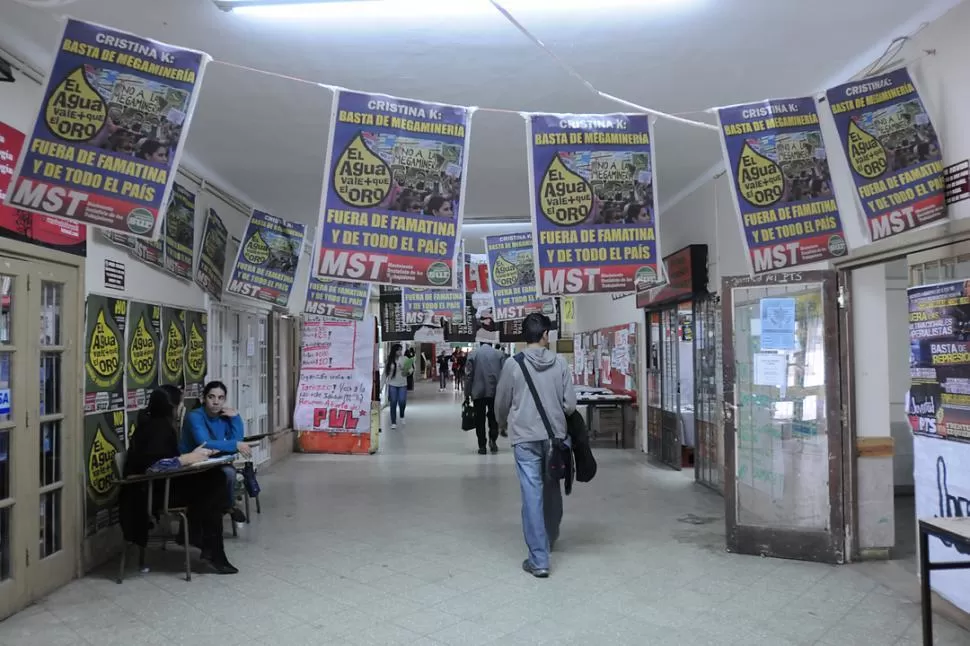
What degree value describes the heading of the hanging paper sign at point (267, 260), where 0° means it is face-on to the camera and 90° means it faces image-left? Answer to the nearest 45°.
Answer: approximately 0°

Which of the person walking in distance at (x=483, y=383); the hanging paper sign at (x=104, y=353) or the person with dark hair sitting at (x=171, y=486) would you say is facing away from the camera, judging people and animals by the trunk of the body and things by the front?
the person walking in distance

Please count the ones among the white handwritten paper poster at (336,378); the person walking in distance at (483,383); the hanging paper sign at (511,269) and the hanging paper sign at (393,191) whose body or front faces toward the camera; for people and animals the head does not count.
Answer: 3

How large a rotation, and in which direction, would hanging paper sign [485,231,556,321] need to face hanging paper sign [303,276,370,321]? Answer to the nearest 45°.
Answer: approximately 90° to its right

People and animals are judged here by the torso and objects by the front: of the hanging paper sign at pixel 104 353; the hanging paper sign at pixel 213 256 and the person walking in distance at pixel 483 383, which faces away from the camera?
the person walking in distance

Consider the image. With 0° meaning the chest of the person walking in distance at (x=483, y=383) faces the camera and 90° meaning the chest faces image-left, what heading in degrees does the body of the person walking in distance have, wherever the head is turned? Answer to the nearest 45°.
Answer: approximately 180°

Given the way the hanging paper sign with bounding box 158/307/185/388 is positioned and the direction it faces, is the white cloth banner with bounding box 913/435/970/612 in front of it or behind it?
in front

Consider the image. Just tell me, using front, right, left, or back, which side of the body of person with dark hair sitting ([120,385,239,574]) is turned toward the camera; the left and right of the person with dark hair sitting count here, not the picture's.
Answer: right

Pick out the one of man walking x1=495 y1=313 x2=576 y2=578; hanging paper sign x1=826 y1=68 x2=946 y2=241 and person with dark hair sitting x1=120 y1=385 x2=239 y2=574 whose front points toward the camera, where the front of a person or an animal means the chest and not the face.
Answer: the hanging paper sign

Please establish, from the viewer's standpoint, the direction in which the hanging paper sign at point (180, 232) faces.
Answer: facing the viewer and to the right of the viewer

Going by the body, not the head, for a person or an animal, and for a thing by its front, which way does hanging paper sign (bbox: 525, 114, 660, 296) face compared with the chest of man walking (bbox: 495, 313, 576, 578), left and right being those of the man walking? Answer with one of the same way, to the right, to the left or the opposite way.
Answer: the opposite way

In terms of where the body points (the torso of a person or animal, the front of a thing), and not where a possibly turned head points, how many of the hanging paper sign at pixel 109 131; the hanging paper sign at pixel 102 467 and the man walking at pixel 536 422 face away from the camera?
1
